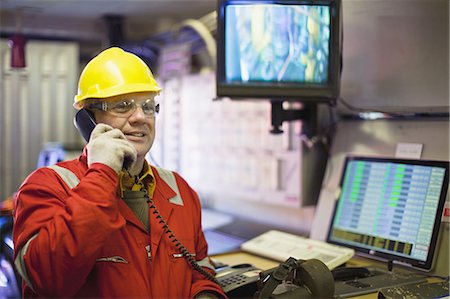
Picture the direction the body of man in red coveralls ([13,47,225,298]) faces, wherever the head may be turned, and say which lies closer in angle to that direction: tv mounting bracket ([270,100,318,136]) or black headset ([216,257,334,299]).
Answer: the black headset

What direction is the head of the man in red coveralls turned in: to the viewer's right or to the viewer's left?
to the viewer's right

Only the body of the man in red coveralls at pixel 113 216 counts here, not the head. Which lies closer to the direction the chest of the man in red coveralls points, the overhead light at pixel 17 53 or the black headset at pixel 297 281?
the black headset

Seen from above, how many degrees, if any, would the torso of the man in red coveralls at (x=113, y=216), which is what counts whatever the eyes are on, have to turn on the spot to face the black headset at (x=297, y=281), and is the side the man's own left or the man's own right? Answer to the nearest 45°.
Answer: approximately 45° to the man's own left

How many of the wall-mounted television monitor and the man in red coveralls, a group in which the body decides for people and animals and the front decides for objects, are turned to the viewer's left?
0

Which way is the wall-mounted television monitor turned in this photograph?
toward the camera

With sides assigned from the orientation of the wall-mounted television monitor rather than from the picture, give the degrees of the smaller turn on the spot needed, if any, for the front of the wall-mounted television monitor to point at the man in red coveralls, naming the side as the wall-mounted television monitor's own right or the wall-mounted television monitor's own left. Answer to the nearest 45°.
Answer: approximately 45° to the wall-mounted television monitor's own right

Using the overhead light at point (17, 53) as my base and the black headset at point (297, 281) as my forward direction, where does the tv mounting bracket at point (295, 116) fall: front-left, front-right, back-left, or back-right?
front-left

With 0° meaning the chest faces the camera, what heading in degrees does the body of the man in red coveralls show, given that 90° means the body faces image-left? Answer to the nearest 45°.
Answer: approximately 315°

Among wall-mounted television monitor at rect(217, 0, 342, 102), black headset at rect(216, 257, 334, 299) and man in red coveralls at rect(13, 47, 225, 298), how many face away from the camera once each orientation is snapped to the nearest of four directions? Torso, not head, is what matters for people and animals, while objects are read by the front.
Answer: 0
